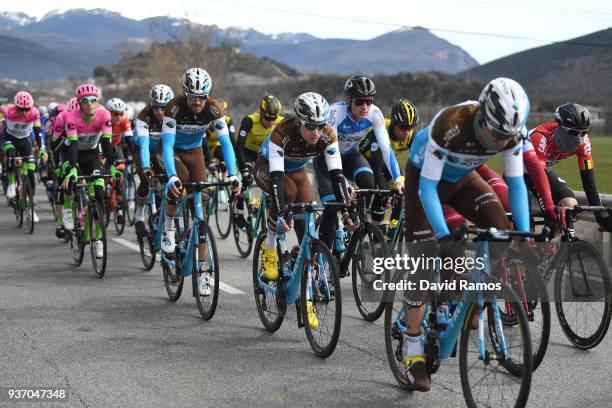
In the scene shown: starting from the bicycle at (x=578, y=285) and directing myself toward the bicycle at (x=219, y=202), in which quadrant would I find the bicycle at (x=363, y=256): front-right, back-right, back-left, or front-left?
front-left

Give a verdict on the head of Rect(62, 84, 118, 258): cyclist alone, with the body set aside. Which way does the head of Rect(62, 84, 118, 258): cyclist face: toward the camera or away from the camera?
toward the camera

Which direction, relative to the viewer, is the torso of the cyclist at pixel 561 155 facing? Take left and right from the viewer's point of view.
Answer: facing the viewer and to the right of the viewer

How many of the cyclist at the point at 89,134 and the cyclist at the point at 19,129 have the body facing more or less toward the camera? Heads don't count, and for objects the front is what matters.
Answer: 2

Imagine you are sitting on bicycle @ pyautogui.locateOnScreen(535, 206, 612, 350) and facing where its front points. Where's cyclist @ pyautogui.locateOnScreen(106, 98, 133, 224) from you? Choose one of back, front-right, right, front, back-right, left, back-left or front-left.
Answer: back

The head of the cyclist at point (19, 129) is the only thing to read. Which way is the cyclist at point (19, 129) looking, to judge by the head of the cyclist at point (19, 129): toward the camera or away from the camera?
toward the camera

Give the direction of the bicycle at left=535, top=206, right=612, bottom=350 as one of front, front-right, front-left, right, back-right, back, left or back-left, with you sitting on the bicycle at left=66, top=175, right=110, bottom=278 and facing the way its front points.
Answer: front

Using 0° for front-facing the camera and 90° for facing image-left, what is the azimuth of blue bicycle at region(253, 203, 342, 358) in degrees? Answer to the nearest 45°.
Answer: approximately 315°

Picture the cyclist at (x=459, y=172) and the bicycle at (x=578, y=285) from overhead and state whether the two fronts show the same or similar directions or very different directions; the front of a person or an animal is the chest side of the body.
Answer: same or similar directions

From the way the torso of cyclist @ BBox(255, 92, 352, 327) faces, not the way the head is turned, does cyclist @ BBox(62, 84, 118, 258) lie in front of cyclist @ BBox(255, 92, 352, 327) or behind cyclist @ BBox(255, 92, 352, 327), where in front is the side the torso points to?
behind

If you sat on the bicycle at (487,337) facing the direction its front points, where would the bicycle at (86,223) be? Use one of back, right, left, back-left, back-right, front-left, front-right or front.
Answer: back

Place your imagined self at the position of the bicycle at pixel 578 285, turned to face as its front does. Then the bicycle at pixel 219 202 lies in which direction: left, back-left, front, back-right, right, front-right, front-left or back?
back

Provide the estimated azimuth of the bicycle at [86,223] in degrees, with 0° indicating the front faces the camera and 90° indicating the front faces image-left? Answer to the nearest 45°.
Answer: approximately 315°

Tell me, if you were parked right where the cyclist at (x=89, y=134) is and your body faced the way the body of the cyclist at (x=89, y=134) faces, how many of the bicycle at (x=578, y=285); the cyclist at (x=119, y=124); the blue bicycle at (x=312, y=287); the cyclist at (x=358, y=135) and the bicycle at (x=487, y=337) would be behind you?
1

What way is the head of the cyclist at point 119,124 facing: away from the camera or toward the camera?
toward the camera

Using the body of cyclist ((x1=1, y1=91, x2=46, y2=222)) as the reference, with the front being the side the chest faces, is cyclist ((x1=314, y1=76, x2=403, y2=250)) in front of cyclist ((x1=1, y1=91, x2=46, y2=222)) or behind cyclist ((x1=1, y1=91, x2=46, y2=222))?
in front

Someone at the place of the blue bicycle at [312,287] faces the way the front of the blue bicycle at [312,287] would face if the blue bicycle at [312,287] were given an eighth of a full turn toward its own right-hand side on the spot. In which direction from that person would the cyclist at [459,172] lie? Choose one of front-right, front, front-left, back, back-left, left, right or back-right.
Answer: front-left

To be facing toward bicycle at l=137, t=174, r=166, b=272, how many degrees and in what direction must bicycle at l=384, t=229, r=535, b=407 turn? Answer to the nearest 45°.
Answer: approximately 180°

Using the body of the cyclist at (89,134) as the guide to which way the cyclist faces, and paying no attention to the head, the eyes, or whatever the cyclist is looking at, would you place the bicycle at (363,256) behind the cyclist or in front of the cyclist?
in front
